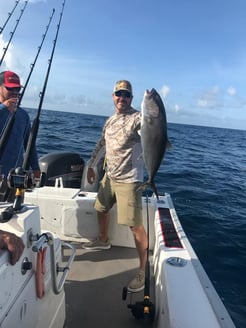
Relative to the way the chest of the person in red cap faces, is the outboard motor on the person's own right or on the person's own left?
on the person's own left

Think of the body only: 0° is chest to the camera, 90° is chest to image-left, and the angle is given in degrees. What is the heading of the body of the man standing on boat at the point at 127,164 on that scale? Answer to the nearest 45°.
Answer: approximately 45°

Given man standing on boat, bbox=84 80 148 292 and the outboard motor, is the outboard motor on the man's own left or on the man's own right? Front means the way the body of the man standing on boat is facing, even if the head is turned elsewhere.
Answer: on the man's own right

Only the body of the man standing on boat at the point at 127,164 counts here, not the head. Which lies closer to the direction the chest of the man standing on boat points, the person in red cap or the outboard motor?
the person in red cap
